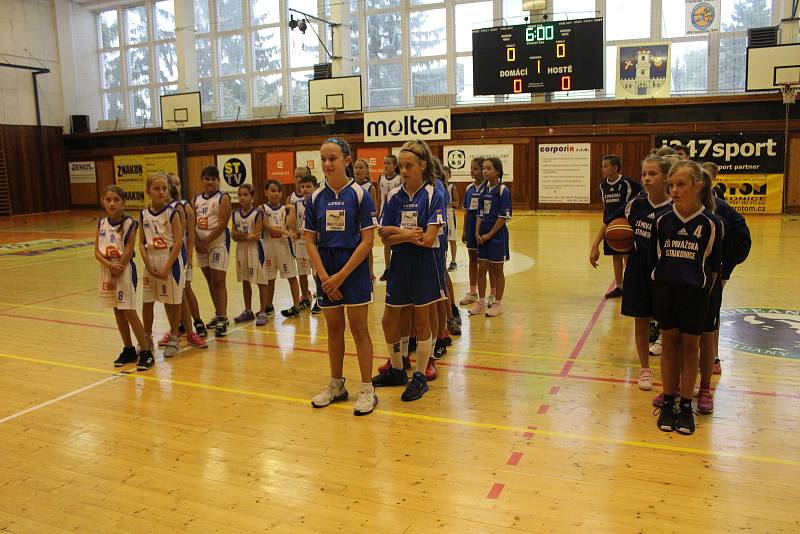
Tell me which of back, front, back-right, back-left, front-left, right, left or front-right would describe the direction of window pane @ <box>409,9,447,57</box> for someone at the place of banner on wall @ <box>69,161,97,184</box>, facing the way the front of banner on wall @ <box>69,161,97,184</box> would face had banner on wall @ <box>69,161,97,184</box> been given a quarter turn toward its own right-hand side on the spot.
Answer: back-left

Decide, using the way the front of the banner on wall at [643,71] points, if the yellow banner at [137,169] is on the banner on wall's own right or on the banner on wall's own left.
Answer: on the banner on wall's own right

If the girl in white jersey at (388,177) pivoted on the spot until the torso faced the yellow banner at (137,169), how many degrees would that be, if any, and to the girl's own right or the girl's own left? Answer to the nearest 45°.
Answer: approximately 90° to the girl's own right

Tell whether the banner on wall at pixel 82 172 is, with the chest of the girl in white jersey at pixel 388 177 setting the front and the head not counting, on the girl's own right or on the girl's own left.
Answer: on the girl's own right

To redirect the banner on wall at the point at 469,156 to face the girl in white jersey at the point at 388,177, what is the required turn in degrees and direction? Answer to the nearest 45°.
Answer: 0° — it already faces them

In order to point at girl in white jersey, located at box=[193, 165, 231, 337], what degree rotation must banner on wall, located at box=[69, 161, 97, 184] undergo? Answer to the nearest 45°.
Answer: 0° — it already faces them

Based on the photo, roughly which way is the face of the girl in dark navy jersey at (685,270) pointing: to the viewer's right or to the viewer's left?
to the viewer's left

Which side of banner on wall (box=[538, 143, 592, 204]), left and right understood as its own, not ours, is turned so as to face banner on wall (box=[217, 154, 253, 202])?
right
